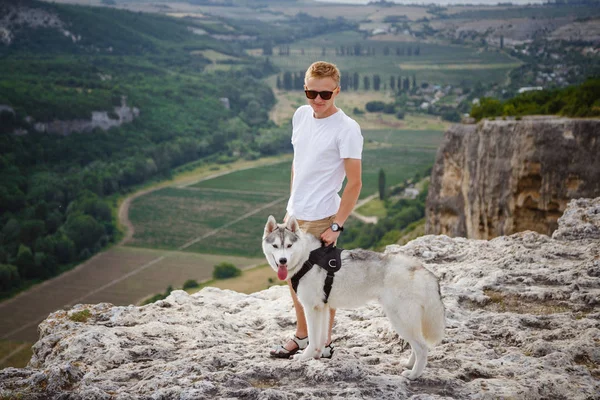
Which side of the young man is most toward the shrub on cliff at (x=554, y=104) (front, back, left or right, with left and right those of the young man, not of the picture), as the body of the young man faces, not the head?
back

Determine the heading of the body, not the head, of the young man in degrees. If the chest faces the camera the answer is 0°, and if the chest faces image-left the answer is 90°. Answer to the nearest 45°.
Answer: approximately 45°

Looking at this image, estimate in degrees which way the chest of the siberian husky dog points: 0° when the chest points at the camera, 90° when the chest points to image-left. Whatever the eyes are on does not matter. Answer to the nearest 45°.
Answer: approximately 90°

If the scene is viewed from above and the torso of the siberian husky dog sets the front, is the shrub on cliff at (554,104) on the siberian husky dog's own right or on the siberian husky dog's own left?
on the siberian husky dog's own right
